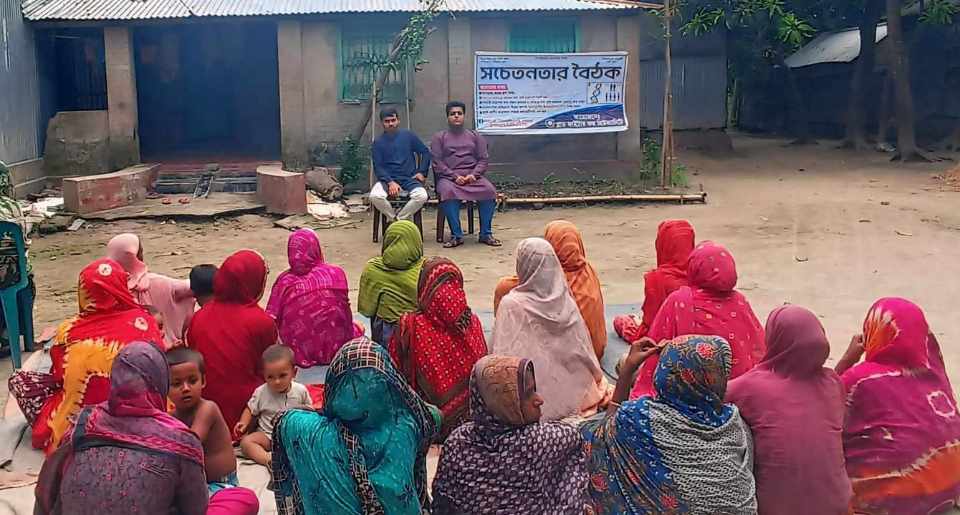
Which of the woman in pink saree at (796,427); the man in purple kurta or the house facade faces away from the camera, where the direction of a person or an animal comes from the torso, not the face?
the woman in pink saree

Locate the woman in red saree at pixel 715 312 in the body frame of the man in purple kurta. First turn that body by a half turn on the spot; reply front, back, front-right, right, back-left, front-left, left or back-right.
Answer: back

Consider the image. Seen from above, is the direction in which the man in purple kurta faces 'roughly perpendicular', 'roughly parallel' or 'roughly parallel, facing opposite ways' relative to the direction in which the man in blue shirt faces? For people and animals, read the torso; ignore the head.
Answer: roughly parallel

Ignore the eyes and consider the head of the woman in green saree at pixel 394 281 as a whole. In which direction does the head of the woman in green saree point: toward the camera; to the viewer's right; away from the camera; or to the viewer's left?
away from the camera

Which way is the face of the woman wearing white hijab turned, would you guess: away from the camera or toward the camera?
away from the camera

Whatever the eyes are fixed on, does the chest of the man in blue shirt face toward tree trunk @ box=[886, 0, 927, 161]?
no

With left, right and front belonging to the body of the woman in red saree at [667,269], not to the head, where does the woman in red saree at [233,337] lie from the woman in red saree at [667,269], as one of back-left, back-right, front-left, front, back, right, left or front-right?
left

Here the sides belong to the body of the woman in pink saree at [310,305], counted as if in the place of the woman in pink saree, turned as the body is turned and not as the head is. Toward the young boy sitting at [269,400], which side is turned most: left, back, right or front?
back

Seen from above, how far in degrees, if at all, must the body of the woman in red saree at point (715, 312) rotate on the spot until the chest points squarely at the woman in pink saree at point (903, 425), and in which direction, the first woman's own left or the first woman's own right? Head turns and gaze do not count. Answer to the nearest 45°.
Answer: approximately 135° to the first woman's own right

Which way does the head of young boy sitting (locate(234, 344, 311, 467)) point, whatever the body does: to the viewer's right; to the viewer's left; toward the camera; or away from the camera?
toward the camera

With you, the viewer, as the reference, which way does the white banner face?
facing the viewer

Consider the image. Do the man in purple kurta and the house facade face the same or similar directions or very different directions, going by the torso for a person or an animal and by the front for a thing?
same or similar directions

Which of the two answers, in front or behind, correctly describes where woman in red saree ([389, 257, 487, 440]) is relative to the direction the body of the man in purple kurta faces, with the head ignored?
in front

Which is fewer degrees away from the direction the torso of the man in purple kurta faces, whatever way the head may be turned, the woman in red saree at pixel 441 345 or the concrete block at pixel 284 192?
the woman in red saree

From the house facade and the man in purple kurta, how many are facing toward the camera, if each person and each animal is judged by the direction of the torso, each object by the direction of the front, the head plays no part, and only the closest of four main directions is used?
2

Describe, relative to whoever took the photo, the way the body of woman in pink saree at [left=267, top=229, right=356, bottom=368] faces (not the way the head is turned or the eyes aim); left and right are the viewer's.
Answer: facing away from the viewer

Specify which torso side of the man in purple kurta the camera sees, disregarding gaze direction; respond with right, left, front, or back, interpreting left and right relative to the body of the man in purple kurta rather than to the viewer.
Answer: front

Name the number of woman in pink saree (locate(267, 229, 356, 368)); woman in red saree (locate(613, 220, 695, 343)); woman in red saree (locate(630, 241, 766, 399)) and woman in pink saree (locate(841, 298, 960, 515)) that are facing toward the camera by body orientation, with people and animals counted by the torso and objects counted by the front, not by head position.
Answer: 0

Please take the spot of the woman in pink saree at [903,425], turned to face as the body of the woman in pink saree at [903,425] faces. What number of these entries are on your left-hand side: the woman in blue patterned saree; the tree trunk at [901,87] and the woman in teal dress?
2

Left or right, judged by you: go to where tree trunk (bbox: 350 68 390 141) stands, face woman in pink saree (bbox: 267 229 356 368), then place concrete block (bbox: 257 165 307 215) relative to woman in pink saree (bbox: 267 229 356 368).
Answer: right

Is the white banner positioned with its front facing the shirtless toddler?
yes

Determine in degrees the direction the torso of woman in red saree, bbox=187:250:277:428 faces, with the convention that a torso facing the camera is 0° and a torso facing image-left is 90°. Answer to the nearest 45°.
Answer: approximately 180°

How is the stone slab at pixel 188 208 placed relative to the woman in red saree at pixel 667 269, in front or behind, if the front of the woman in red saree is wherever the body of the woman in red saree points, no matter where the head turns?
in front

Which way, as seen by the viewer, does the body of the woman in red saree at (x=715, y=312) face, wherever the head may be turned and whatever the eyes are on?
away from the camera
